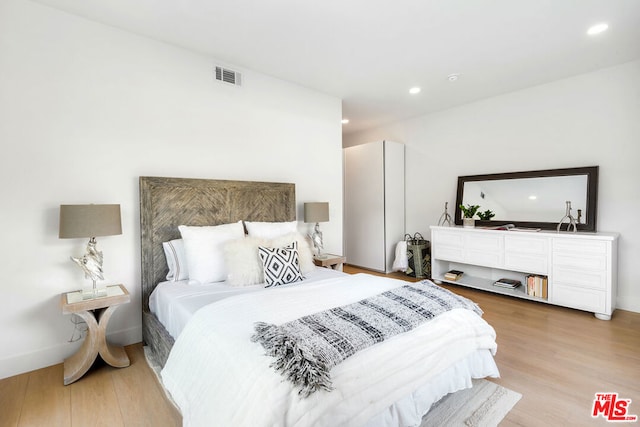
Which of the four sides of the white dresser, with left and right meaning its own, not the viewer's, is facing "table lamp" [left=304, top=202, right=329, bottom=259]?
front

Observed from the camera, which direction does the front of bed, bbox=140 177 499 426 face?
facing the viewer and to the right of the viewer

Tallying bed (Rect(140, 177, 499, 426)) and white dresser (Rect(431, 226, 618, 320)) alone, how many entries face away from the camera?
0

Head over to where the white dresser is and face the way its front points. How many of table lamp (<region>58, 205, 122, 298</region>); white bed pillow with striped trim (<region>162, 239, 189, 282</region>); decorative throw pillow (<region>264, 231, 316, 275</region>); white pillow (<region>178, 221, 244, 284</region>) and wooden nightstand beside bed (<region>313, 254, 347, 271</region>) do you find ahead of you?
5

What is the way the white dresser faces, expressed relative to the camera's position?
facing the viewer and to the left of the viewer

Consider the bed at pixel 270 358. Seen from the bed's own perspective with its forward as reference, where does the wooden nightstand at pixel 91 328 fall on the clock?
The wooden nightstand is roughly at 5 o'clock from the bed.

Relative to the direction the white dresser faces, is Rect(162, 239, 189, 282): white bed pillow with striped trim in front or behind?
in front

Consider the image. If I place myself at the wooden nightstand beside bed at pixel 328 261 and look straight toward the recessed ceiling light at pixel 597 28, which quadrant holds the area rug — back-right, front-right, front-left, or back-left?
front-right

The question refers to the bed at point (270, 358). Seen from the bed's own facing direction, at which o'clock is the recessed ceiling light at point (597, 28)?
The recessed ceiling light is roughly at 10 o'clock from the bed.

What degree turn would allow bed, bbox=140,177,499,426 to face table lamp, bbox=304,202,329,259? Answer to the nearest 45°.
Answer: approximately 135° to its left

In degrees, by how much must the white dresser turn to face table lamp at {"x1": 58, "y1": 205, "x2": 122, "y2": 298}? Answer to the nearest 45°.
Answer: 0° — it already faces it

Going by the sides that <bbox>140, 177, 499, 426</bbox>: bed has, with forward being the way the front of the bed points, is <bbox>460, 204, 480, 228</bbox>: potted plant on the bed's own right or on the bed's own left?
on the bed's own left
